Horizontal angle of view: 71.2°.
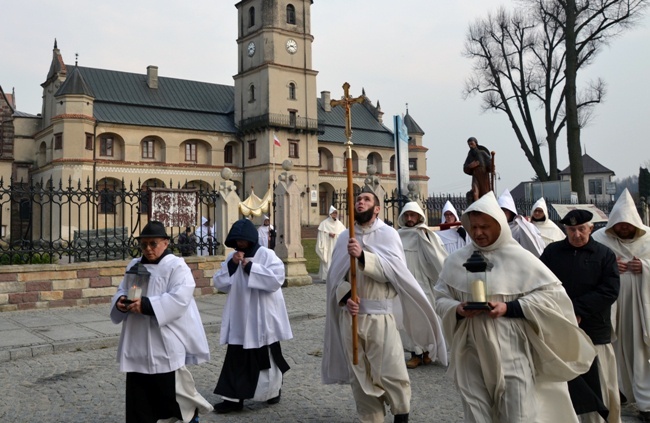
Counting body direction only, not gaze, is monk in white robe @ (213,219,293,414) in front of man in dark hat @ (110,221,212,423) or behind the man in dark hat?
behind

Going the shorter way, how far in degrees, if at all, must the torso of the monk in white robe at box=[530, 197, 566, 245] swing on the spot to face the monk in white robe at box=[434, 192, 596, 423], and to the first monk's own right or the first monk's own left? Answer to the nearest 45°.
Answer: approximately 45° to the first monk's own left

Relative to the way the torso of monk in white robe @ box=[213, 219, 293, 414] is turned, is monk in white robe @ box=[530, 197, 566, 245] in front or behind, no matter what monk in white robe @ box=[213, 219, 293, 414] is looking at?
behind

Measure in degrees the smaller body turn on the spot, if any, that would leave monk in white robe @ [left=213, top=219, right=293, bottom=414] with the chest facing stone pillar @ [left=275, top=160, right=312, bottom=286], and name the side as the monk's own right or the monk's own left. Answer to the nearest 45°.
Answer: approximately 135° to the monk's own right

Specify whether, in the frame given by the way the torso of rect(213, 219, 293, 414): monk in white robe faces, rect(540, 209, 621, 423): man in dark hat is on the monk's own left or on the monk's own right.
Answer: on the monk's own left

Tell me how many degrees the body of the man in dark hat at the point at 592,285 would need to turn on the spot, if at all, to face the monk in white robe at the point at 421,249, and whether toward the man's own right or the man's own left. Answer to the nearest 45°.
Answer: approximately 135° to the man's own right

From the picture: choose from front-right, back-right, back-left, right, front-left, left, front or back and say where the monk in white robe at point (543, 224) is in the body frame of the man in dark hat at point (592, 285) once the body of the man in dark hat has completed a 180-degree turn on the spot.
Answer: front

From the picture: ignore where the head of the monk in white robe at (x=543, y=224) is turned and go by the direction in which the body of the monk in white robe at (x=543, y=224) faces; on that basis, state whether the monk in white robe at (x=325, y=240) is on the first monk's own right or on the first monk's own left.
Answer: on the first monk's own right
